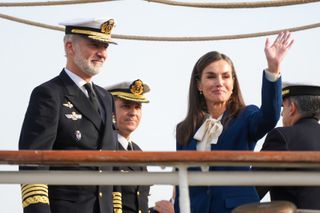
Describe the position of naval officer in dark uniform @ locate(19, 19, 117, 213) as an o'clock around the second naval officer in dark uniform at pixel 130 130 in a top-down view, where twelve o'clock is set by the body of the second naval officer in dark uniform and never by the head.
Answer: The naval officer in dark uniform is roughly at 2 o'clock from the second naval officer in dark uniform.

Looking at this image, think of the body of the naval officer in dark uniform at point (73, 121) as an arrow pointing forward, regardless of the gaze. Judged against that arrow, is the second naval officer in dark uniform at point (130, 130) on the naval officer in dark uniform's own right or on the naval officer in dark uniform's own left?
on the naval officer in dark uniform's own left

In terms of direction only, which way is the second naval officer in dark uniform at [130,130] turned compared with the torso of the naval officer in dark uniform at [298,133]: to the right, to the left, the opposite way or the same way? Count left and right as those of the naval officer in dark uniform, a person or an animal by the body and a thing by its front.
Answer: the opposite way

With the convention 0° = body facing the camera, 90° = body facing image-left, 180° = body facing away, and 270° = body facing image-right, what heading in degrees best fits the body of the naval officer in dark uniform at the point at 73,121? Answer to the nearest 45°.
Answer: approximately 315°

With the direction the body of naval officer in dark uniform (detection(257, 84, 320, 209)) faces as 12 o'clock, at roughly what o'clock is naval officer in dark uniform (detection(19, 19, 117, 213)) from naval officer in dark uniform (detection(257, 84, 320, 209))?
naval officer in dark uniform (detection(19, 19, 117, 213)) is roughly at 10 o'clock from naval officer in dark uniform (detection(257, 84, 320, 209)).

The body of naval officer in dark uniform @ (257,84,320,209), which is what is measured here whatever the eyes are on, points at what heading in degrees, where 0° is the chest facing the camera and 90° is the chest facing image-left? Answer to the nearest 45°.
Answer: approximately 135°

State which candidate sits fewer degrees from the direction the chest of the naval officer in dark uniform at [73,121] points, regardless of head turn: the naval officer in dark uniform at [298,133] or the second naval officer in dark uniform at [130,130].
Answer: the naval officer in dark uniform

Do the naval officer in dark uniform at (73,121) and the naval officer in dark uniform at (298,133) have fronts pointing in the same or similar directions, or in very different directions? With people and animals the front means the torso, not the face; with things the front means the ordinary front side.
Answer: very different directions
